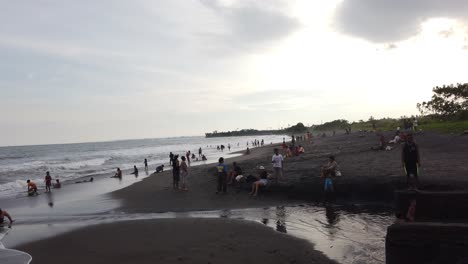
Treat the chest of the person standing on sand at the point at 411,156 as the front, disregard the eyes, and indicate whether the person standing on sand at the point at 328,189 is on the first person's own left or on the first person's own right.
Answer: on the first person's own right

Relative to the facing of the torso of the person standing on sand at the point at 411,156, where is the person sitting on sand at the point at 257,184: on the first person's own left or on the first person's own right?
on the first person's own right

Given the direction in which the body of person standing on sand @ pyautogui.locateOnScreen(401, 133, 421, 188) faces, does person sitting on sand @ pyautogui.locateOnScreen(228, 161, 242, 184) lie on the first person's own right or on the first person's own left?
on the first person's own right

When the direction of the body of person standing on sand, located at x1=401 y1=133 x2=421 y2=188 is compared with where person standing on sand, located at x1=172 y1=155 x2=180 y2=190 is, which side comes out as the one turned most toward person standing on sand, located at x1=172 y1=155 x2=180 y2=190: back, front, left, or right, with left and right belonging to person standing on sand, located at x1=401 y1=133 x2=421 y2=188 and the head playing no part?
right

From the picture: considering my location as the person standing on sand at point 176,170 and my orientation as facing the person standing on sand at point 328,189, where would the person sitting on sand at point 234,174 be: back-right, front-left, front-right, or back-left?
front-left

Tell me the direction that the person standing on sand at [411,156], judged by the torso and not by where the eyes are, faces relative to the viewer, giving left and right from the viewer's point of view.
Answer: facing the viewer
